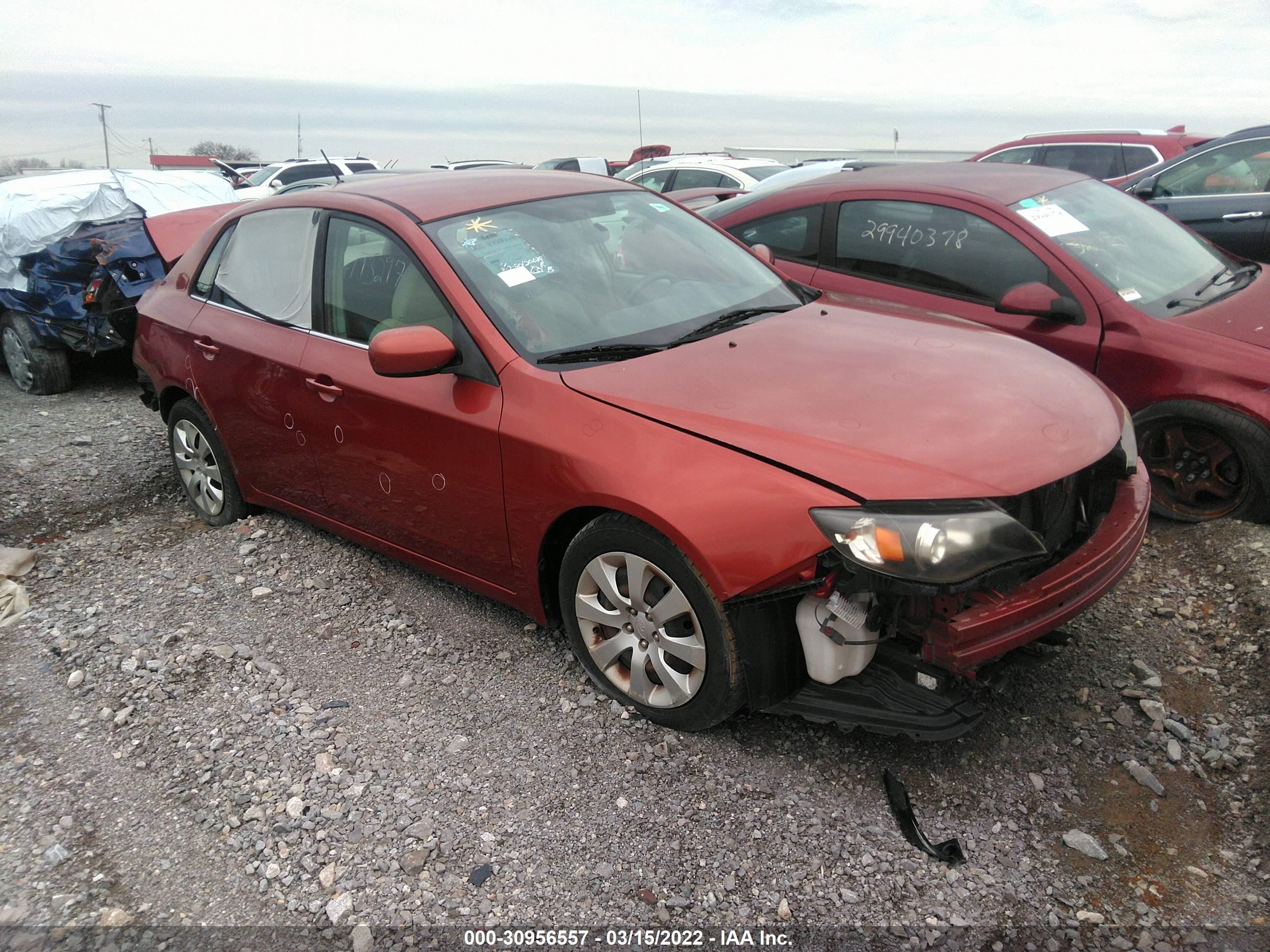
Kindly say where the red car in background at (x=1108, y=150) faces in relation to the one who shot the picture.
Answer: facing to the left of the viewer

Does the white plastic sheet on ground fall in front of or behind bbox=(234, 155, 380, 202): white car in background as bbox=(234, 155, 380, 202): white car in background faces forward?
in front

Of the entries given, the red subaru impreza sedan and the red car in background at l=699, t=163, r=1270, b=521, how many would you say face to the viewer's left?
0

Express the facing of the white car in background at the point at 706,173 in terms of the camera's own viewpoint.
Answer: facing away from the viewer and to the left of the viewer

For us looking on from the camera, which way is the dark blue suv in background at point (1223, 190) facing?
facing to the left of the viewer

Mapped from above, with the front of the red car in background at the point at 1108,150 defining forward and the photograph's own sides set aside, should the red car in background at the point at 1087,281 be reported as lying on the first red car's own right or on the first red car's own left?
on the first red car's own left

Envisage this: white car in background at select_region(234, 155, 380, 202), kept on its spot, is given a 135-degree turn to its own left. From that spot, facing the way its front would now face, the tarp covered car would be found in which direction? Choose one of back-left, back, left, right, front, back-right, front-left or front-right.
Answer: right

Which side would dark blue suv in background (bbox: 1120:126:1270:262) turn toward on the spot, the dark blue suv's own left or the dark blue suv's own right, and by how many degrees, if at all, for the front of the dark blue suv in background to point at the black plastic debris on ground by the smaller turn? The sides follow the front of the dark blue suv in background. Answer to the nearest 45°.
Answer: approximately 90° to the dark blue suv's own left

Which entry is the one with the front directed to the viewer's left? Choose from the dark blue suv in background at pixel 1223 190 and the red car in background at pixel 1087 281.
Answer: the dark blue suv in background

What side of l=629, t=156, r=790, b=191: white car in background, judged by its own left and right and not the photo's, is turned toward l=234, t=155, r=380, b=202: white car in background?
front

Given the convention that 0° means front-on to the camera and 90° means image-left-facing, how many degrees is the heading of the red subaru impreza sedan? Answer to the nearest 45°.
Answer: approximately 315°

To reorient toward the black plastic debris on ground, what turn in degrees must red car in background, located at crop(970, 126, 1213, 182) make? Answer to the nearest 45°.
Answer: approximately 90° to its left

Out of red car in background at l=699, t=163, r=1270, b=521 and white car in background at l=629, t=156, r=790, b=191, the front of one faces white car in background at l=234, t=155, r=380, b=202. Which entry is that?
white car in background at l=629, t=156, r=790, b=191
